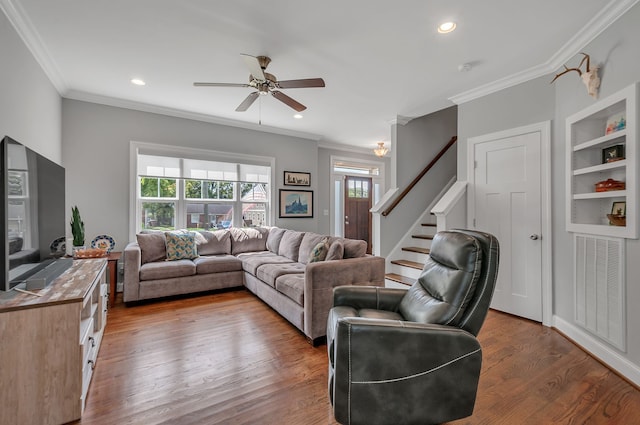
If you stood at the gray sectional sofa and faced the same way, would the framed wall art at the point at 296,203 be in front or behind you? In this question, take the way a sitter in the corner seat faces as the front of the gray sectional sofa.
behind

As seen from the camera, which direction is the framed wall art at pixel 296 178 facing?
toward the camera

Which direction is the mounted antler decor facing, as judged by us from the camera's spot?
facing the viewer and to the left of the viewer

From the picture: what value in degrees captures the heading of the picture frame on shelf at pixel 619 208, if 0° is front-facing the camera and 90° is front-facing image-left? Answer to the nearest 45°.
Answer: approximately 45°

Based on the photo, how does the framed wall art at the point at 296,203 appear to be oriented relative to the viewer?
toward the camera

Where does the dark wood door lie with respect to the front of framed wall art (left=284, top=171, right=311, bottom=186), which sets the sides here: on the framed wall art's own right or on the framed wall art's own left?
on the framed wall art's own left

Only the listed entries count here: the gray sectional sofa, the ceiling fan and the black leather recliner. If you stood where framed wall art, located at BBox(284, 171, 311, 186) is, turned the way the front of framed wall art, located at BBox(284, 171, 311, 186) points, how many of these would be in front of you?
3

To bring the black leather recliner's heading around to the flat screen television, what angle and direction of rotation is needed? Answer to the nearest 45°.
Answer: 0° — it already faces it

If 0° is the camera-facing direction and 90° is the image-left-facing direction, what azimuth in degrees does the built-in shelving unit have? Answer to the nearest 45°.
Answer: approximately 45°
